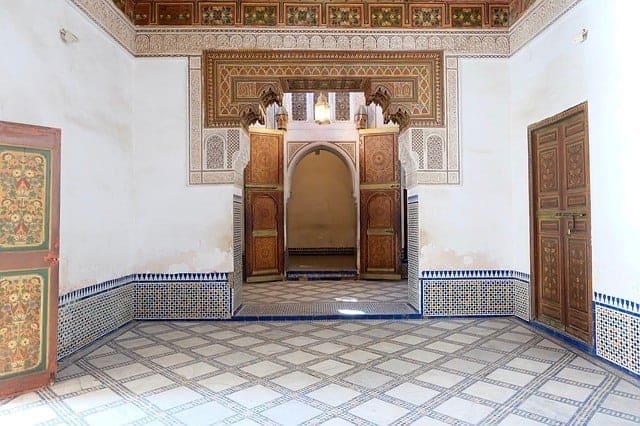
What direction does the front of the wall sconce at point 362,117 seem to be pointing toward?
toward the camera

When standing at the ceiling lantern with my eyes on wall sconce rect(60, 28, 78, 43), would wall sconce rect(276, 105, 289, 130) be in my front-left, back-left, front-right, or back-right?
front-right

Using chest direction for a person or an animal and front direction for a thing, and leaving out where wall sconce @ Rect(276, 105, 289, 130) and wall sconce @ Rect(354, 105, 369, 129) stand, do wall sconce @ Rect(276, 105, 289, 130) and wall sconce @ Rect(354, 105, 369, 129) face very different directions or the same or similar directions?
same or similar directions

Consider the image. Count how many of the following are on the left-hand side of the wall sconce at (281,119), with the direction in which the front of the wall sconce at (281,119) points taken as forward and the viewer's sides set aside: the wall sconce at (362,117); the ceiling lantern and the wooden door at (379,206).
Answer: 3

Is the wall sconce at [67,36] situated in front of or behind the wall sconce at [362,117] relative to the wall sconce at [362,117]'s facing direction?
in front

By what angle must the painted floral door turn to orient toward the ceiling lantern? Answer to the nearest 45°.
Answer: approximately 90° to its left

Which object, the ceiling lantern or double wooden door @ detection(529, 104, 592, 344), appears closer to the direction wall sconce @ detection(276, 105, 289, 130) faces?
the double wooden door

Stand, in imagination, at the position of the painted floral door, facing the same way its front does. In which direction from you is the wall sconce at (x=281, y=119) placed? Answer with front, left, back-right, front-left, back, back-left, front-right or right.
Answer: left

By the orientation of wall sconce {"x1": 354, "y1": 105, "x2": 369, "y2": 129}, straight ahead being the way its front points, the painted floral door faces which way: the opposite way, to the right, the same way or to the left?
to the left

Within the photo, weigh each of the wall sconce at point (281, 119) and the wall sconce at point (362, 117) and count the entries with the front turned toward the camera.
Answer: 2

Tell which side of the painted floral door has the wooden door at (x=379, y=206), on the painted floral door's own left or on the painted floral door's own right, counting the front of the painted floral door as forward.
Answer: on the painted floral door's own left

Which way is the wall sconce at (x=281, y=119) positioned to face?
toward the camera

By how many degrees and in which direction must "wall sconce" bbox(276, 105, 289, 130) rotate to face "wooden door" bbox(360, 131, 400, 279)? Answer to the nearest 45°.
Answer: approximately 90° to its left

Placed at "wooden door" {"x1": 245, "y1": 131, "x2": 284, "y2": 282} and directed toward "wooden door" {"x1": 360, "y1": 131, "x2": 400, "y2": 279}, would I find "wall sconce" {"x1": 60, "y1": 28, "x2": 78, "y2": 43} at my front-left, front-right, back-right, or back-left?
back-right

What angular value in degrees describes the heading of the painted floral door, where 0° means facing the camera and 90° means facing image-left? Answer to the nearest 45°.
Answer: approximately 315°

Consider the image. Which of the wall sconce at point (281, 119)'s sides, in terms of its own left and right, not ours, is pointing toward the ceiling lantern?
left
